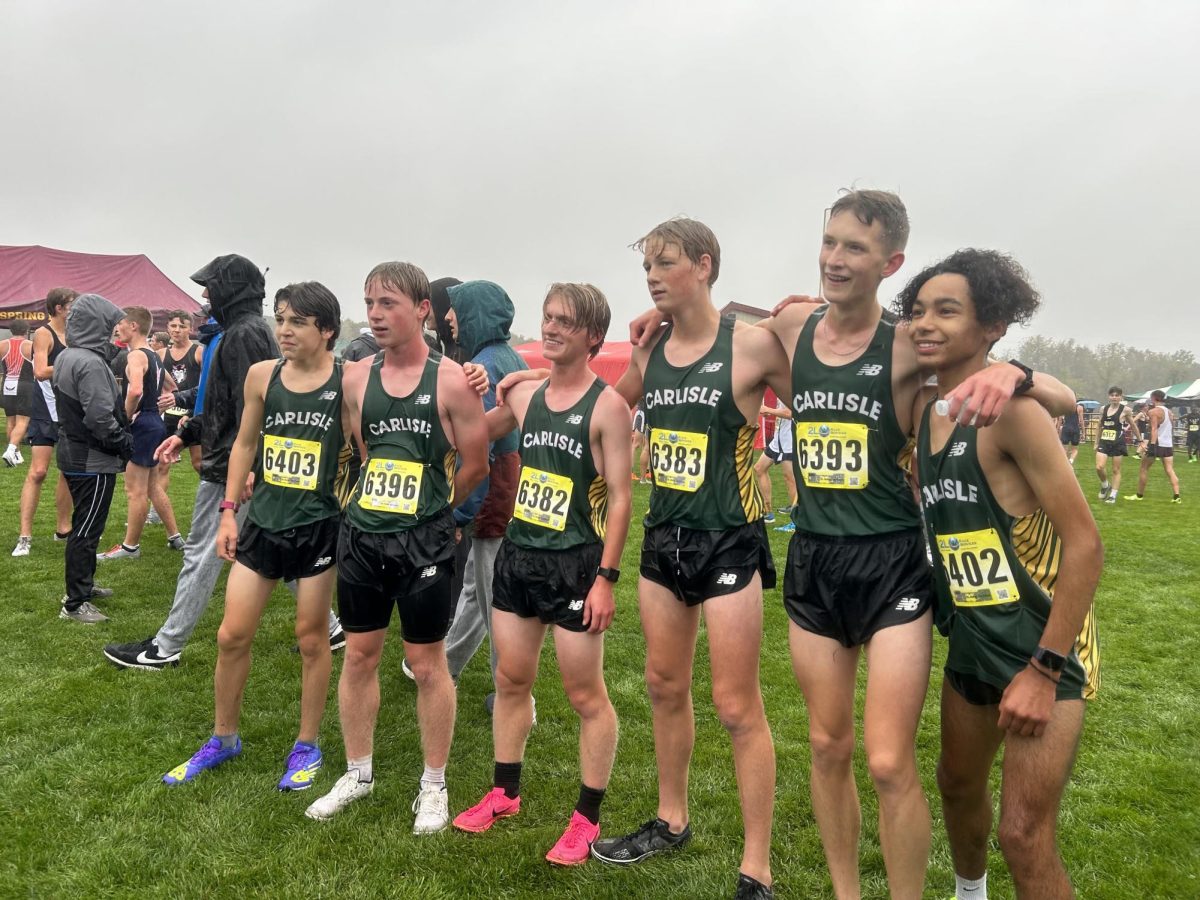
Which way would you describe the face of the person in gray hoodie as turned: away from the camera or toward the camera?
away from the camera

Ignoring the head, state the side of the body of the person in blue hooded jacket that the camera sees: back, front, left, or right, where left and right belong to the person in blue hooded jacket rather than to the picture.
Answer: left

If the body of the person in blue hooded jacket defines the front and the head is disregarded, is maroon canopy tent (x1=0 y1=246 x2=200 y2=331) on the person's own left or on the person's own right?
on the person's own right

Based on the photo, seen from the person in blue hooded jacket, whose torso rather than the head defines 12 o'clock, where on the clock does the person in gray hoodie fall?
The person in gray hoodie is roughly at 1 o'clock from the person in blue hooded jacket.
